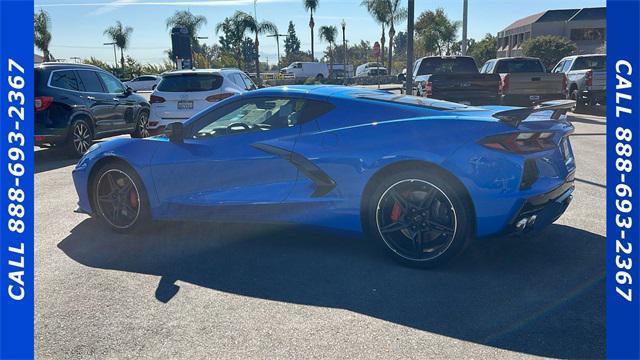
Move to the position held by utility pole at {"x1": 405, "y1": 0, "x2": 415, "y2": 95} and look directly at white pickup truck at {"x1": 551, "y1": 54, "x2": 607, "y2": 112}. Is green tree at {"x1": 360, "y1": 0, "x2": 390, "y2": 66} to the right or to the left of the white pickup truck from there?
left

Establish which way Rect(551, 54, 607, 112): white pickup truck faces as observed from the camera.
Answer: facing away from the viewer and to the left of the viewer

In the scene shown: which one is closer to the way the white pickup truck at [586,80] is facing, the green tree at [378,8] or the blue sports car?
the green tree

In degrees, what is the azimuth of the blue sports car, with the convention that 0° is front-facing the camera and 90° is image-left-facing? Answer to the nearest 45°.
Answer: approximately 135°

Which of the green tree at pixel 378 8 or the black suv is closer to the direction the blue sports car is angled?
the black suv

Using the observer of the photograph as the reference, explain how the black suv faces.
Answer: facing away from the viewer and to the right of the viewer

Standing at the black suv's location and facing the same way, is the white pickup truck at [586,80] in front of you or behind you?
in front

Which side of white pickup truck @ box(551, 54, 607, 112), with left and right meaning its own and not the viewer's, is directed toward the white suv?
left

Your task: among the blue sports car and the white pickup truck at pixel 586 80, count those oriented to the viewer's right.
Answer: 0

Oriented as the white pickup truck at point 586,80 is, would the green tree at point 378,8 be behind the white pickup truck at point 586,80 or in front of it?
in front
